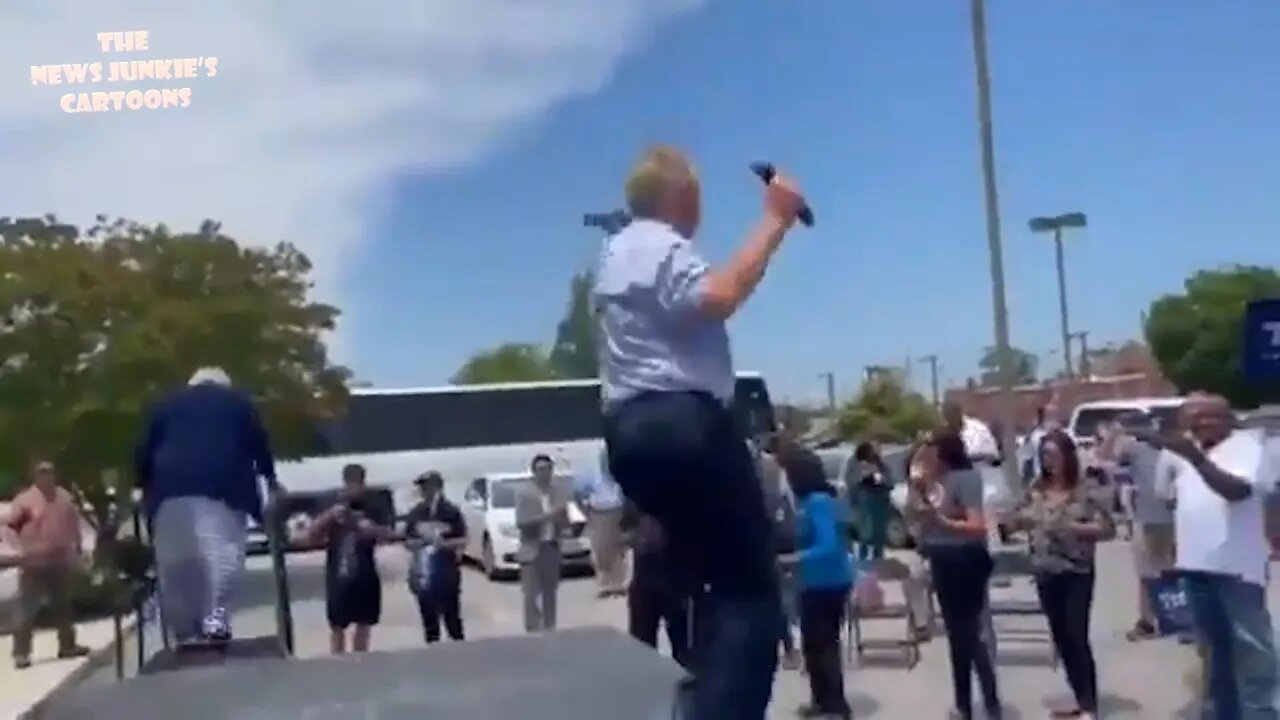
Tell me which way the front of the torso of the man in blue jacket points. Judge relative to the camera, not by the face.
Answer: away from the camera

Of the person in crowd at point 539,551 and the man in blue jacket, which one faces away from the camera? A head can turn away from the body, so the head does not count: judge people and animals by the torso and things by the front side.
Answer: the man in blue jacket

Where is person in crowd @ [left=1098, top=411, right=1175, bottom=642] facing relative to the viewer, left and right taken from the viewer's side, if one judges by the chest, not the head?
facing to the left of the viewer

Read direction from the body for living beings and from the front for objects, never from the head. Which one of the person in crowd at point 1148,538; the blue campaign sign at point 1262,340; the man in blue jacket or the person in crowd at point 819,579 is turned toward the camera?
the blue campaign sign

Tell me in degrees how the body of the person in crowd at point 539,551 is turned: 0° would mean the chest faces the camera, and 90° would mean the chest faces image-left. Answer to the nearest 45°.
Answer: approximately 0°

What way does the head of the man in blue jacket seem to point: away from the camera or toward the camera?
away from the camera
